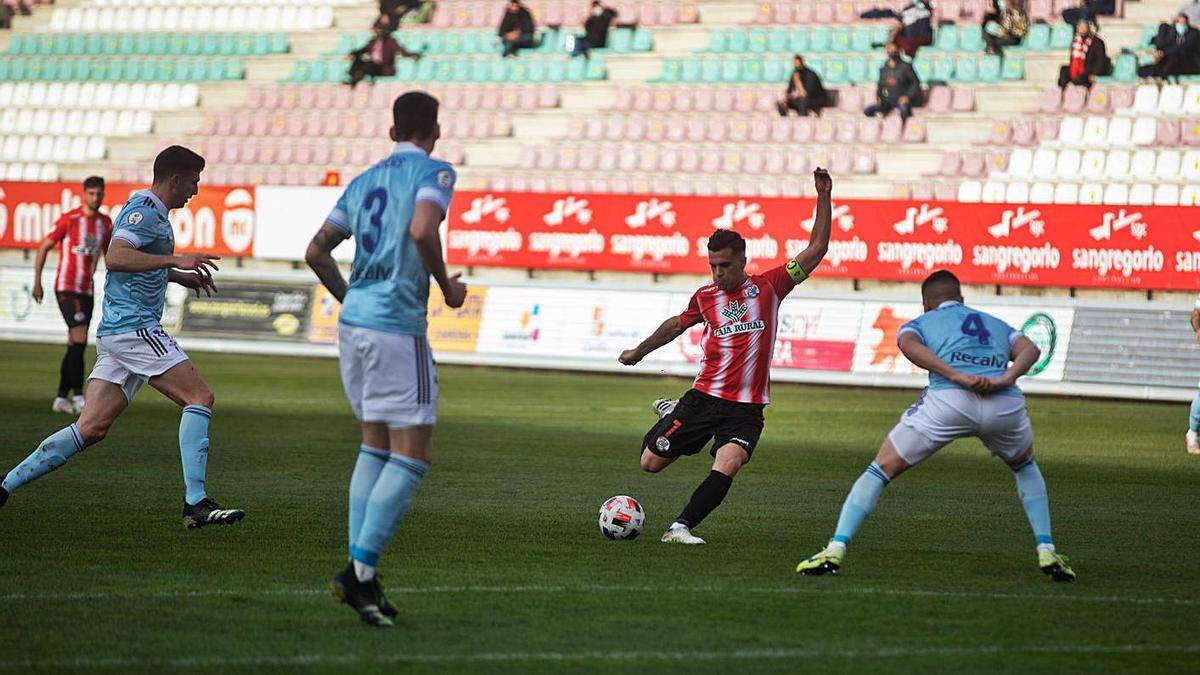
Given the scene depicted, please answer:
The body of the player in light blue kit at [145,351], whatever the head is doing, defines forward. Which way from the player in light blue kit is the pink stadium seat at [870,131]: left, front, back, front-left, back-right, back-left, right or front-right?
front-left

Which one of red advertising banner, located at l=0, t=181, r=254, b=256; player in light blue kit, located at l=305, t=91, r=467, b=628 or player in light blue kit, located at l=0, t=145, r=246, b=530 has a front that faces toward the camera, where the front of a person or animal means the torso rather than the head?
the red advertising banner

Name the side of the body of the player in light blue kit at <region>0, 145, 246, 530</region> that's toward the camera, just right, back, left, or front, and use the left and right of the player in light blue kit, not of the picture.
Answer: right

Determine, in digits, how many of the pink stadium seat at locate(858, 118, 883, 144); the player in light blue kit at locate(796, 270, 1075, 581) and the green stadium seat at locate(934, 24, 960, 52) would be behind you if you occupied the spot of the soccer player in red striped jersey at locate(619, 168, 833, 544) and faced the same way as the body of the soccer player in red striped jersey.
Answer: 2

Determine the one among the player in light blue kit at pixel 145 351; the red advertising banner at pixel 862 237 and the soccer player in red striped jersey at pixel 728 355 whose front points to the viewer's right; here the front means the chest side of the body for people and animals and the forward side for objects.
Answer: the player in light blue kit

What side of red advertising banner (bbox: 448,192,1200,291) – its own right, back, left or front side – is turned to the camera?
front

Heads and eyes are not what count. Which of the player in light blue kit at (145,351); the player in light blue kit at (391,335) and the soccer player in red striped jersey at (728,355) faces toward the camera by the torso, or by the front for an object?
the soccer player in red striped jersey

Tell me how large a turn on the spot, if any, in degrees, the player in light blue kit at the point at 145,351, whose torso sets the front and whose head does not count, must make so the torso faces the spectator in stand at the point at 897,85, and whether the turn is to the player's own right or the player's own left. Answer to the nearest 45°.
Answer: approximately 45° to the player's own left

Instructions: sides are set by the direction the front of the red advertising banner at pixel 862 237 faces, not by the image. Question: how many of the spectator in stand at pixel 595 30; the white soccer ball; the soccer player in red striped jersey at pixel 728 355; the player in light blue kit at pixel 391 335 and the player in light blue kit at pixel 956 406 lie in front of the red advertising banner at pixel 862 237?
4

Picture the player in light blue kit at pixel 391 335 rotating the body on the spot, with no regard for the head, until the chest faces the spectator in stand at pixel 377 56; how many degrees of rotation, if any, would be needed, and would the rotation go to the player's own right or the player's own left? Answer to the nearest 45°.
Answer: approximately 45° to the player's own left

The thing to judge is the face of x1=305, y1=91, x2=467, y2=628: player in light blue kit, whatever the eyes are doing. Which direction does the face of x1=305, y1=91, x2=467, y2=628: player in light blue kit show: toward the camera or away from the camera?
away from the camera

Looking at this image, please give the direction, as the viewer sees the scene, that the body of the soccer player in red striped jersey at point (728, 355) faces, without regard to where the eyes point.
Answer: toward the camera

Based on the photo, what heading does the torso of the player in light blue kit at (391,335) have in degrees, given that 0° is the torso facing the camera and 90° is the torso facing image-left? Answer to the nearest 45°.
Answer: approximately 225°

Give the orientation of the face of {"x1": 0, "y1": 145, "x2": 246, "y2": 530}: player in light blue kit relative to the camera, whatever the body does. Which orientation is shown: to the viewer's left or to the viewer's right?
to the viewer's right

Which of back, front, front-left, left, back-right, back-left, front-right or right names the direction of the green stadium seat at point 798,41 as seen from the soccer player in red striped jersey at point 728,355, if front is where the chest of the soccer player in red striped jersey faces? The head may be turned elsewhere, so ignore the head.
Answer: back

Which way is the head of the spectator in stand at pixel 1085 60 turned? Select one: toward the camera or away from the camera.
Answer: toward the camera

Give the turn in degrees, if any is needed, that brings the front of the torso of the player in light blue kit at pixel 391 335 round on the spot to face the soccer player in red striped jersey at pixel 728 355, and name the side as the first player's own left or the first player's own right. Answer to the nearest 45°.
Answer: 0° — they already face them
